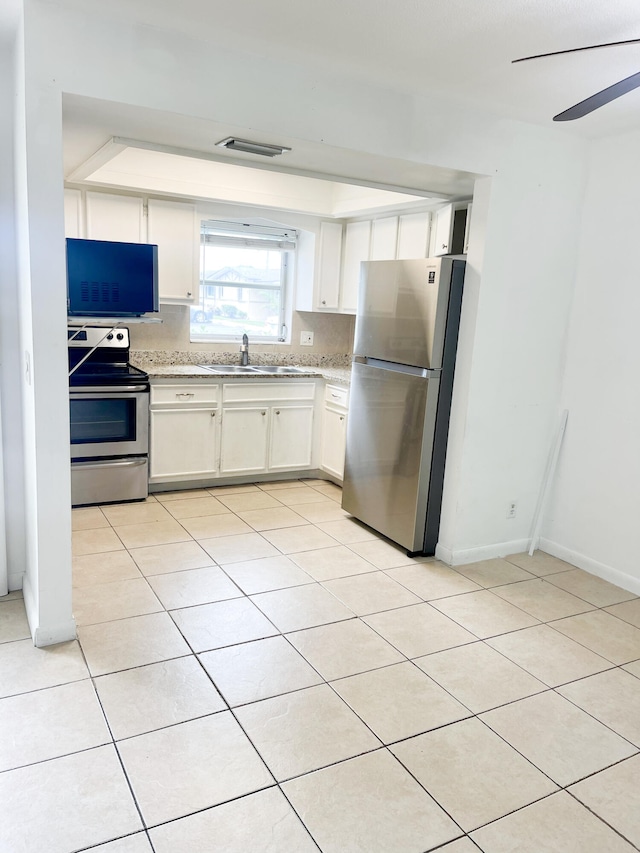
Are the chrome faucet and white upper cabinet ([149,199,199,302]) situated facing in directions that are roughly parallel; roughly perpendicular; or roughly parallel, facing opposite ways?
roughly parallel

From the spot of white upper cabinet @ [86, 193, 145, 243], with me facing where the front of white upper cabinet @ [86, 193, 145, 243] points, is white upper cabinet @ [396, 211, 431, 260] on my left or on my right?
on my left

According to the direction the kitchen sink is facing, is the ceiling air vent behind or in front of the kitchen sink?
in front

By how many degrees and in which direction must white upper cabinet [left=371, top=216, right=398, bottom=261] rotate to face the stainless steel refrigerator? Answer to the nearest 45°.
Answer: approximately 45° to its left

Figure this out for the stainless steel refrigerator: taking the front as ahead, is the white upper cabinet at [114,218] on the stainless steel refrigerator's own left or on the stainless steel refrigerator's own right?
on the stainless steel refrigerator's own right

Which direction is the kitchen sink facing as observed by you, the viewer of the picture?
facing the viewer

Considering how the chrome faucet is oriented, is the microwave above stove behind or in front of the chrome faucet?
in front

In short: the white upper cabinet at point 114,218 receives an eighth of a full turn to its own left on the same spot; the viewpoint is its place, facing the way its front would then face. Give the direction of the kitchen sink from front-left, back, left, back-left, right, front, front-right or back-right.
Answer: front-left

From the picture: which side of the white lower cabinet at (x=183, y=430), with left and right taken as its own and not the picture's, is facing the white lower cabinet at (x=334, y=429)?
left

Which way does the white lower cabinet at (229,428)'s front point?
toward the camera

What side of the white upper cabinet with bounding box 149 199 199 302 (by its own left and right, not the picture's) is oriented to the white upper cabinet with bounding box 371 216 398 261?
left
